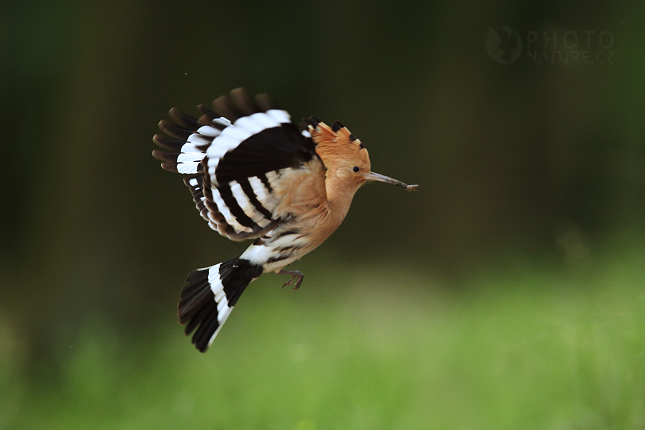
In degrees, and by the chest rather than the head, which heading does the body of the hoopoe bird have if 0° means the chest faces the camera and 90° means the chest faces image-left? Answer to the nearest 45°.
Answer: approximately 270°
